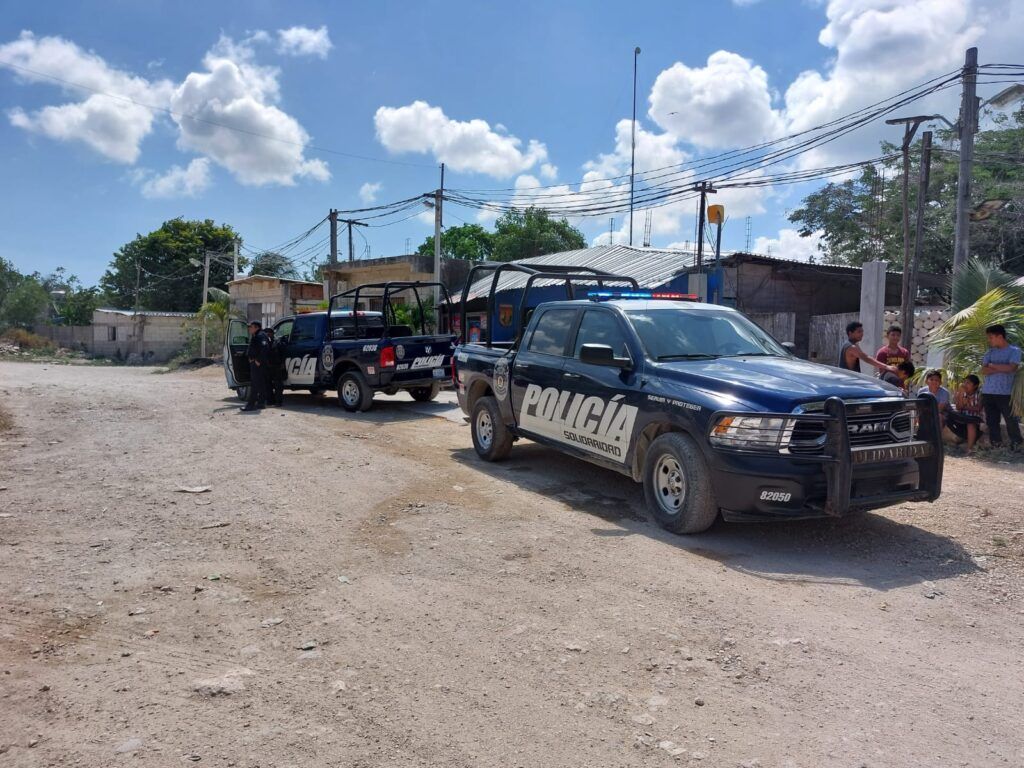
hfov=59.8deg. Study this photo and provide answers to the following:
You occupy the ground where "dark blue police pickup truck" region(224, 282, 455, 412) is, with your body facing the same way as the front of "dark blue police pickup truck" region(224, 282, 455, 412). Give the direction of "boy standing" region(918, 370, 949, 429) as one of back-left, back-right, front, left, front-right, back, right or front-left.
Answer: back

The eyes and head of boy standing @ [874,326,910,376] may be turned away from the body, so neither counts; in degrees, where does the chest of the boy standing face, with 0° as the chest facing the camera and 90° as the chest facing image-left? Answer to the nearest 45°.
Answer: approximately 0°

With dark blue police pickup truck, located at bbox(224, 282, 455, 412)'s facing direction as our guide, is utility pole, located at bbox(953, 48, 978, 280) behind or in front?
behind

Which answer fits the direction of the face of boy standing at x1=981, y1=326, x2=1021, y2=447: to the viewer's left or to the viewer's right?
to the viewer's left

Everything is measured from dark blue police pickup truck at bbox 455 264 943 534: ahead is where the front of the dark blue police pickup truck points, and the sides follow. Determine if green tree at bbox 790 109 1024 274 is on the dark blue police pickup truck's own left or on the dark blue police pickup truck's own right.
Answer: on the dark blue police pickup truck's own left

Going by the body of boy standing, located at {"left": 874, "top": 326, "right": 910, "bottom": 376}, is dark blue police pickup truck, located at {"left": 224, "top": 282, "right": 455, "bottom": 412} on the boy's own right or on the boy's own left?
on the boy's own right

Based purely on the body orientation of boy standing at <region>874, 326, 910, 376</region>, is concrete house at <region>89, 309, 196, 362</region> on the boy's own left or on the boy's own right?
on the boy's own right

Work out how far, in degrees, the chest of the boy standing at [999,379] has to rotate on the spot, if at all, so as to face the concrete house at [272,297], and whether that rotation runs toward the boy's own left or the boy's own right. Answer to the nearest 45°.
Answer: approximately 90° to the boy's own right

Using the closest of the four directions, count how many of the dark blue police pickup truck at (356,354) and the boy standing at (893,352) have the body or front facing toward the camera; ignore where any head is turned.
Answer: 1
